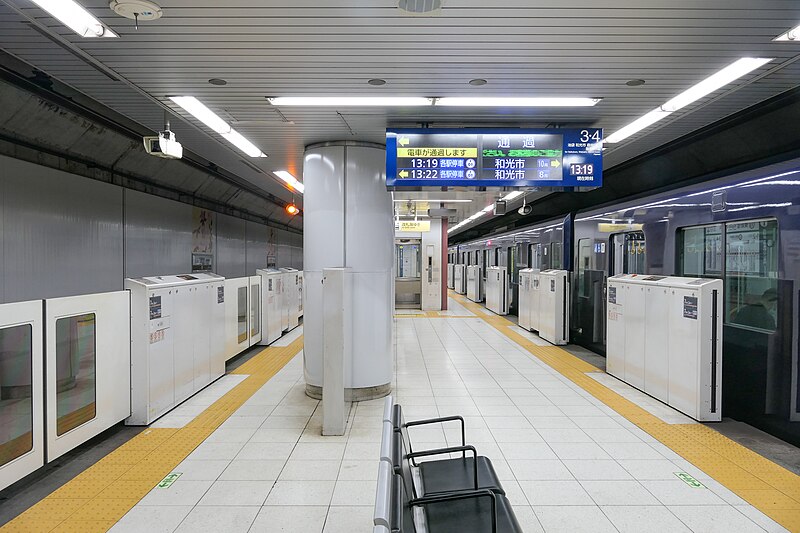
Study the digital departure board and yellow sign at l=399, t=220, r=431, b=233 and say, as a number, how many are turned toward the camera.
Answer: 2

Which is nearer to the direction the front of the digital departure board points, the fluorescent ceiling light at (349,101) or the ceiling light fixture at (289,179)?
the fluorescent ceiling light

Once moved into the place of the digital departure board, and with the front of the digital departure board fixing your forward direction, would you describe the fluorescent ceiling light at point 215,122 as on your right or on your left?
on your right

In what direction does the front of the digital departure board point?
toward the camera

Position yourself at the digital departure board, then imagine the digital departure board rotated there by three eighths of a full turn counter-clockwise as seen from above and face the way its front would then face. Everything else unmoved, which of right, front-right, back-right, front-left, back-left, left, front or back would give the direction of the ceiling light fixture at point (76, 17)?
back

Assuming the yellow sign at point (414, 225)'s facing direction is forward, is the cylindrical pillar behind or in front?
in front

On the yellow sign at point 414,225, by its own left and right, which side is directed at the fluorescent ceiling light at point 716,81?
front

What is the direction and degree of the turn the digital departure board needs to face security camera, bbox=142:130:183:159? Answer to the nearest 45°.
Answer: approximately 90° to its right

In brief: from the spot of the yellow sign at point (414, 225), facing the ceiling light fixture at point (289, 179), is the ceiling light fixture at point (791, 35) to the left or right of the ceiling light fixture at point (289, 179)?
left

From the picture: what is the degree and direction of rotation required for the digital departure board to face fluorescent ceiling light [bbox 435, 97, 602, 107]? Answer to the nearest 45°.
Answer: approximately 45° to its left

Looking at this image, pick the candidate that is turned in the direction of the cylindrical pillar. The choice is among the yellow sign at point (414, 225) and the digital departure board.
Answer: the yellow sign
